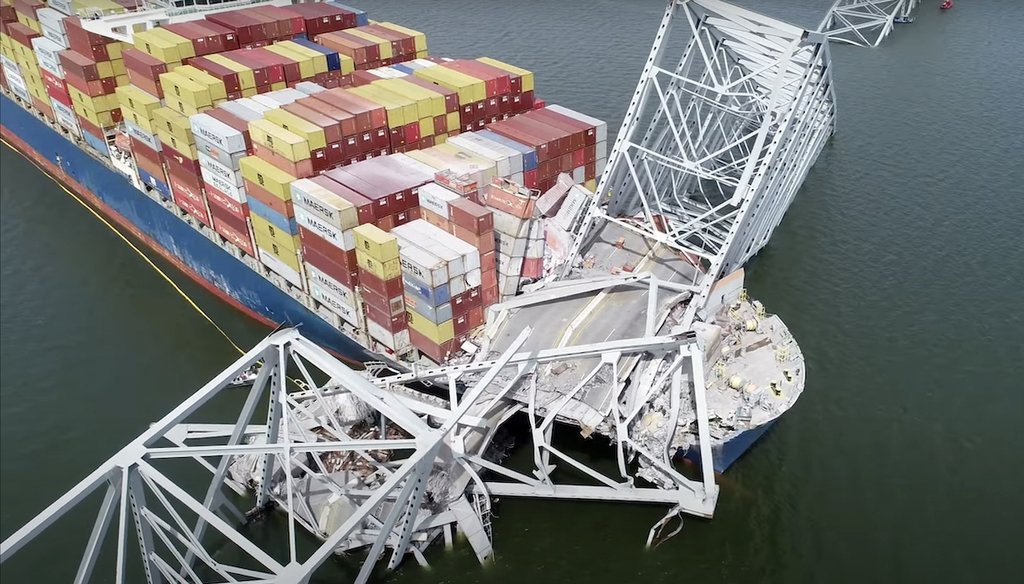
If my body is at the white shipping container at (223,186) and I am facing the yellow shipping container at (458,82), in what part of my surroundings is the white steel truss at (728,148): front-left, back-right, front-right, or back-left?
front-right

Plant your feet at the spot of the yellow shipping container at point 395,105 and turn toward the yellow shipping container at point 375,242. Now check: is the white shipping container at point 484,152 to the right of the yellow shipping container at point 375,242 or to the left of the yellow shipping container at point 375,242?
left

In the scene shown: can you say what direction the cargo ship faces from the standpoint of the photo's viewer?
facing the viewer and to the right of the viewer

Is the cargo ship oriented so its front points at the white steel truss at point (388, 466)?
no

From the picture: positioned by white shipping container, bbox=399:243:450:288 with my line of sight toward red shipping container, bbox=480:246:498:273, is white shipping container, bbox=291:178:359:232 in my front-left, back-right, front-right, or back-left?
back-left
